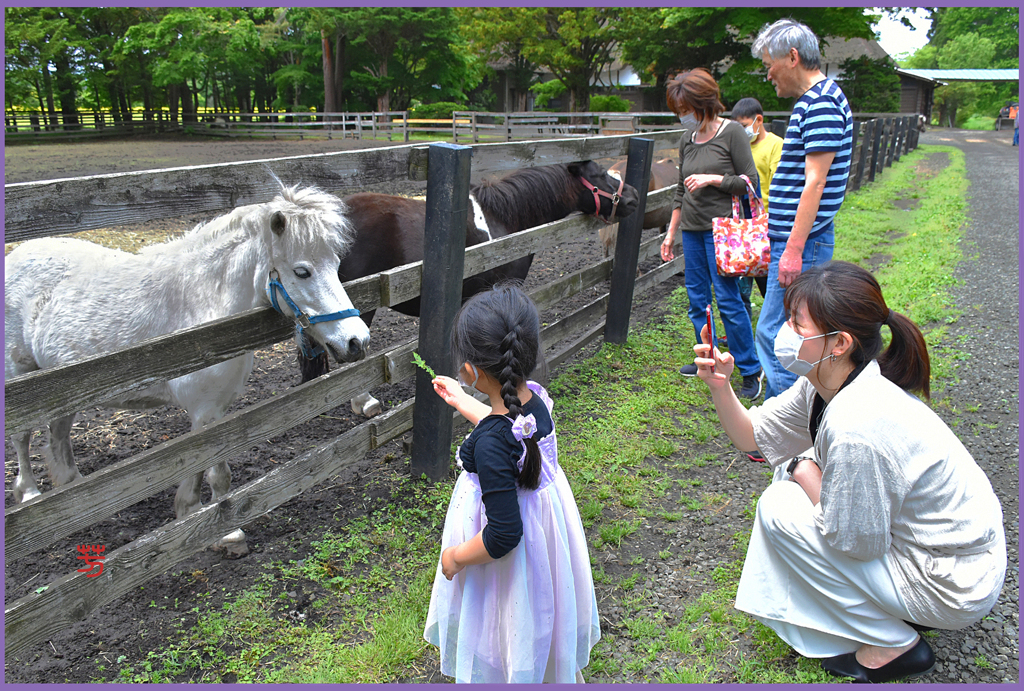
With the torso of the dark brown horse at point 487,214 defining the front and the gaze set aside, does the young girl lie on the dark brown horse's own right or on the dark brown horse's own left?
on the dark brown horse's own right

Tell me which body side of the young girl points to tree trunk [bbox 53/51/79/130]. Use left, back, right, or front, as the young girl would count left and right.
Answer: front

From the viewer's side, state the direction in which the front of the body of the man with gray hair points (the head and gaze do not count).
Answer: to the viewer's left

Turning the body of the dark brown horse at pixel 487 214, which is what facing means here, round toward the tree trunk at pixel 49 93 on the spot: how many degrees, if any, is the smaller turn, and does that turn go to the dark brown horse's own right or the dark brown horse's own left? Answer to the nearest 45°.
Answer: approximately 135° to the dark brown horse's own left

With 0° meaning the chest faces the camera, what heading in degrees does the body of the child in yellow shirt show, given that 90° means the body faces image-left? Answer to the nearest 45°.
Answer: approximately 45°

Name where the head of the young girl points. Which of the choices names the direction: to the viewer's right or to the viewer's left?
to the viewer's left

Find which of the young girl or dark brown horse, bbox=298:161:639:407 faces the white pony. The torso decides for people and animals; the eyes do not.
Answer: the young girl

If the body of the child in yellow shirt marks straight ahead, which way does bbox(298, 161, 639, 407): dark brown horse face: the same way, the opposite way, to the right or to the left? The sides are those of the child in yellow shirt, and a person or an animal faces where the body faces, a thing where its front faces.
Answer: the opposite way

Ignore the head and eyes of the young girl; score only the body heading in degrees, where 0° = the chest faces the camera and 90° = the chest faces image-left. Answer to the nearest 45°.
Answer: approximately 135°

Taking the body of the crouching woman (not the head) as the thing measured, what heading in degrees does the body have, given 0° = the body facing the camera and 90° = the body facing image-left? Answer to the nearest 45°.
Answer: approximately 90°

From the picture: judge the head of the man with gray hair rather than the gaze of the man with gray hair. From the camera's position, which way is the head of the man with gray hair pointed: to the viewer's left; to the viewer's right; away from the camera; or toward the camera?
to the viewer's left

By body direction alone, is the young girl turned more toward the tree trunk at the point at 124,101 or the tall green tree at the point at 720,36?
the tree trunk

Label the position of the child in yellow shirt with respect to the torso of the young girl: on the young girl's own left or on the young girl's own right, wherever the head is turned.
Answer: on the young girl's own right

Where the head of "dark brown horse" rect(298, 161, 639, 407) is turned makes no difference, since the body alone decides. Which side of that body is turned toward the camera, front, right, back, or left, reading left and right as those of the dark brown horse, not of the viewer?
right

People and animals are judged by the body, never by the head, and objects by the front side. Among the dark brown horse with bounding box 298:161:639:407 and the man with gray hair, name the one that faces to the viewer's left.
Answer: the man with gray hair

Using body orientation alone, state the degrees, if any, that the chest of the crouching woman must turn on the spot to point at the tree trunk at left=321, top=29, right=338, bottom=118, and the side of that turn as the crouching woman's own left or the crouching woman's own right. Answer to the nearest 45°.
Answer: approximately 45° to the crouching woman's own right

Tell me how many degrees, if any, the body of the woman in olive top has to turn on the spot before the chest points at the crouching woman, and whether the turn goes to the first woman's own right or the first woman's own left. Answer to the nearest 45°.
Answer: approximately 45° to the first woman's own left

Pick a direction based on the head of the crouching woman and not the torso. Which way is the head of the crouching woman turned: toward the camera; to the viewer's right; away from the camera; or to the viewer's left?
to the viewer's left
